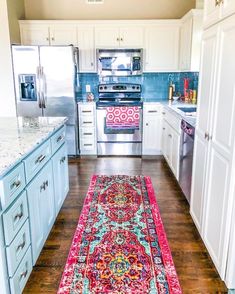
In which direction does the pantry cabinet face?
to the viewer's left

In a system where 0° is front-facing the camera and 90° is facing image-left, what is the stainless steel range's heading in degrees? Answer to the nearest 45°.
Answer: approximately 0°

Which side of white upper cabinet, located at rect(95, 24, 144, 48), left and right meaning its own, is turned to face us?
front

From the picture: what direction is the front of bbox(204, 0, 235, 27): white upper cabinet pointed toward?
to the viewer's left

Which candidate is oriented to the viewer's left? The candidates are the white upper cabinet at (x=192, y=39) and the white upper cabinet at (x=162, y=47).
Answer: the white upper cabinet at (x=192, y=39)

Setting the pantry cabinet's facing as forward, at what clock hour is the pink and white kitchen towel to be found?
The pink and white kitchen towel is roughly at 2 o'clock from the pantry cabinet.

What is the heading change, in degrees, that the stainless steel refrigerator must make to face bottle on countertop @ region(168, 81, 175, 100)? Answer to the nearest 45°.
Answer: approximately 90° to its left

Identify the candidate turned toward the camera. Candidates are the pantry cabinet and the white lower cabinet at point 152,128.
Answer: the white lower cabinet

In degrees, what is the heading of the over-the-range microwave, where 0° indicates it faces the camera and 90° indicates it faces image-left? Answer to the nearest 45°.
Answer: approximately 0°

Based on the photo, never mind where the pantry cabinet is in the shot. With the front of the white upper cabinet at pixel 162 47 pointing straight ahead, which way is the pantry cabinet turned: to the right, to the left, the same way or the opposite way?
to the right

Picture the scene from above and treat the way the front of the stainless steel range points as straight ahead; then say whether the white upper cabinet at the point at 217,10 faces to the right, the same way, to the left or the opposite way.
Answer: to the right

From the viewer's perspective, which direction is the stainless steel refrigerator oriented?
toward the camera

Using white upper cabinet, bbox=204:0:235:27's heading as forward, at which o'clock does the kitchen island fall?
The kitchen island is roughly at 11 o'clock from the white upper cabinet.
